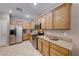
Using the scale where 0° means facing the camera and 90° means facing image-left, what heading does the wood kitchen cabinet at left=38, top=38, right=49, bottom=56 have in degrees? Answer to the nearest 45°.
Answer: approximately 45°

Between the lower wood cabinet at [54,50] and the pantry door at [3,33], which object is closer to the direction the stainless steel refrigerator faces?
the lower wood cabinet

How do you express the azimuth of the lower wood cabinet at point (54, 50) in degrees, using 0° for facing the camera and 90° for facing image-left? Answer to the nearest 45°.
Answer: approximately 45°

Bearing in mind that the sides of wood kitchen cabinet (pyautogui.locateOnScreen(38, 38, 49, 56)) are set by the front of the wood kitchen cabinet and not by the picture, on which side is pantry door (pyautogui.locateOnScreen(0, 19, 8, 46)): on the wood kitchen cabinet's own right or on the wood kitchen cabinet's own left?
on the wood kitchen cabinet's own right

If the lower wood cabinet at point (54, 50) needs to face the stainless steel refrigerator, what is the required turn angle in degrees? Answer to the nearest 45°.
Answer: approximately 90° to its right

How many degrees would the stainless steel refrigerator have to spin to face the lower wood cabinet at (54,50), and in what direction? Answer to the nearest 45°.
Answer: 0° — it already faces it

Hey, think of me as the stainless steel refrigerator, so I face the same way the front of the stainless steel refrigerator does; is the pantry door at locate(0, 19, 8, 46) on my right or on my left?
on my right

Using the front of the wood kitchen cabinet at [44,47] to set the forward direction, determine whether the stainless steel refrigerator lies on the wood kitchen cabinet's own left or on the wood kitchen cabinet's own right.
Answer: on the wood kitchen cabinet's own right
